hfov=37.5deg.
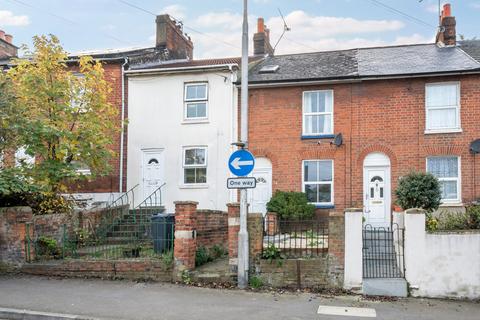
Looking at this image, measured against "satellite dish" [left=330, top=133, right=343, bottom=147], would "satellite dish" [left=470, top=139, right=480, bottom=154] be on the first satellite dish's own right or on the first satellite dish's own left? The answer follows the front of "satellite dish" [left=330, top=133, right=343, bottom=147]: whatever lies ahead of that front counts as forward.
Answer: on the first satellite dish's own left

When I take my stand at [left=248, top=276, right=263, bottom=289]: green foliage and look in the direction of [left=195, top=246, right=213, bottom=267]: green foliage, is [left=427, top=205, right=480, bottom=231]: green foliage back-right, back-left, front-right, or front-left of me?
back-right

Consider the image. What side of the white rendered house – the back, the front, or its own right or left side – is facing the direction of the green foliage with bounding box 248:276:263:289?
front

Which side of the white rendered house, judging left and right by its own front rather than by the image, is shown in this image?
front

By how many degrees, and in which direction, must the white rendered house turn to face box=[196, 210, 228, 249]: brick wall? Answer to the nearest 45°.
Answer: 0° — it already faces it

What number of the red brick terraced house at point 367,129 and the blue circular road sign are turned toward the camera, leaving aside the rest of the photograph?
2

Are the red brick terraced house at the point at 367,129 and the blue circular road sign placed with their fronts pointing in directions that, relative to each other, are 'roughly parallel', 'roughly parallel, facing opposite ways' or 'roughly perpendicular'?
roughly parallel

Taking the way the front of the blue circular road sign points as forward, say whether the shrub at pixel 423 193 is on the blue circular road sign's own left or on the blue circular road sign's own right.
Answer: on the blue circular road sign's own left

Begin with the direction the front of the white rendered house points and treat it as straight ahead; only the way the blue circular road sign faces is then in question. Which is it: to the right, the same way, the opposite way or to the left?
the same way

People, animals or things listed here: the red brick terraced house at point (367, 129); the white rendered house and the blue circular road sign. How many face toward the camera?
3

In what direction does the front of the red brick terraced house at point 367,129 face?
toward the camera
